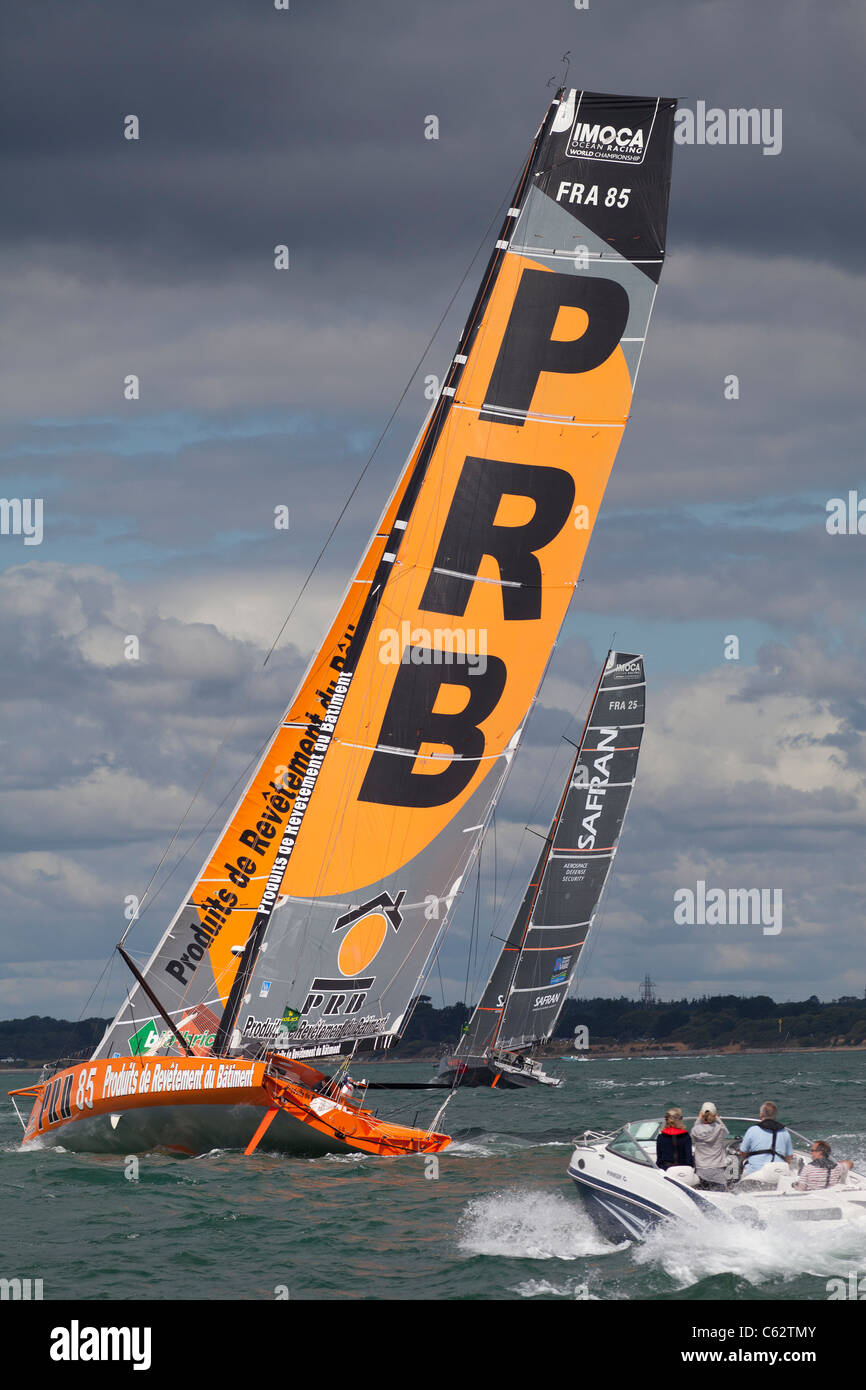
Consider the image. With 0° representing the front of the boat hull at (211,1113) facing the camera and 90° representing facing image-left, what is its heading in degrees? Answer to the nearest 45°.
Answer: approximately 135°

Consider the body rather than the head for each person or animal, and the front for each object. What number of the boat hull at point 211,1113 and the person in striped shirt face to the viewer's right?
0

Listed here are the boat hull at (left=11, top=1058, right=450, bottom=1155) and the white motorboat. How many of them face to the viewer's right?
0

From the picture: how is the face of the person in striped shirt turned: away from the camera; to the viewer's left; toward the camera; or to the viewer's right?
to the viewer's left

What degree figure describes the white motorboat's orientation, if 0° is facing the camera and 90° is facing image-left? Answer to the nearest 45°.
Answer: approximately 90°

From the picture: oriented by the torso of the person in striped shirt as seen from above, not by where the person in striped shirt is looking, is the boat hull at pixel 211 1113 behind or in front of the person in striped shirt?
in front

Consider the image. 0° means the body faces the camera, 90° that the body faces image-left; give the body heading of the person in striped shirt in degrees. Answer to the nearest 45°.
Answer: approximately 135°

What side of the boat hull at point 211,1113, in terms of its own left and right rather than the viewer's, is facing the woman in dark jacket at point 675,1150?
back

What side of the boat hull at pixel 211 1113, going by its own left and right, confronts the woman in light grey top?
back

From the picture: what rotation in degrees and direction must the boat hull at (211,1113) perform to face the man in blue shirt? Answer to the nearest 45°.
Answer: approximately 180°
